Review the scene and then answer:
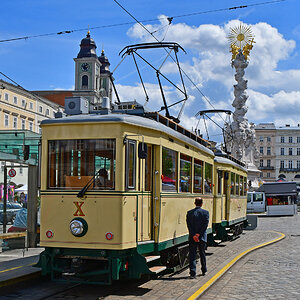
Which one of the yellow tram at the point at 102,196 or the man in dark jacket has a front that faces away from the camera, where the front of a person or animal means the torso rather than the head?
the man in dark jacket

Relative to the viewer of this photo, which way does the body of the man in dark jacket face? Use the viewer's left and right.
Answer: facing away from the viewer

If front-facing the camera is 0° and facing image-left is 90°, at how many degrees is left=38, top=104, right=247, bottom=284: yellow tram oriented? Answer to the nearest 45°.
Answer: approximately 45°

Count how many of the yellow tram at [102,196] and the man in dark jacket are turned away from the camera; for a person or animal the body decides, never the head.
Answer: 1
